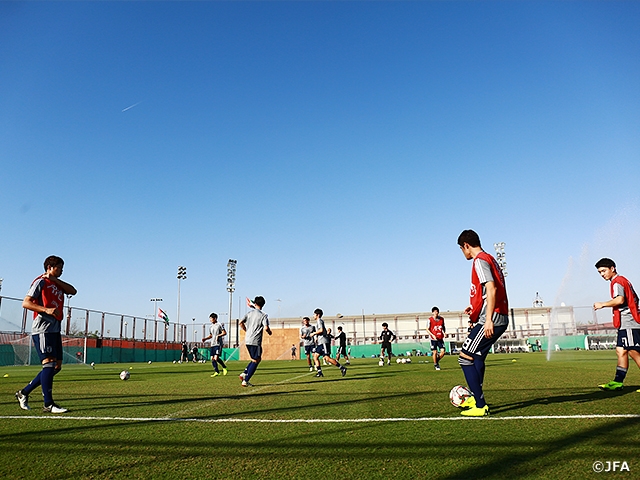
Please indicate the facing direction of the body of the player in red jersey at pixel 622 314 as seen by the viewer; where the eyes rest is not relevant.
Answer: to the viewer's left

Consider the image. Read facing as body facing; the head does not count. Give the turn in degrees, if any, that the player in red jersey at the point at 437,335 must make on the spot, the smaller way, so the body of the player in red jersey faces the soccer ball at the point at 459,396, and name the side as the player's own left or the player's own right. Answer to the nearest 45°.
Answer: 0° — they already face it

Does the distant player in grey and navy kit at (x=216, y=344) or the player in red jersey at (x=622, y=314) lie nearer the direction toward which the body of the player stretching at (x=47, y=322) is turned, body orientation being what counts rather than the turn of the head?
the player in red jersey

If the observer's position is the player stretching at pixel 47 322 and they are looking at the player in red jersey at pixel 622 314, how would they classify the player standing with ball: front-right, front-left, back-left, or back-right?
front-right

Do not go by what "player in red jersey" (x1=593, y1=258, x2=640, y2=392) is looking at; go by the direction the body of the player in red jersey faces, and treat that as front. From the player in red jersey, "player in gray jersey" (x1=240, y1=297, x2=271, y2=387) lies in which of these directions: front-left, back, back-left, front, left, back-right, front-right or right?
front

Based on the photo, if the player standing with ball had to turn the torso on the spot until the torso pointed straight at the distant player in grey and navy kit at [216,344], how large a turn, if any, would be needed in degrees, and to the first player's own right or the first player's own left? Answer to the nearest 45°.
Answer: approximately 45° to the first player's own right

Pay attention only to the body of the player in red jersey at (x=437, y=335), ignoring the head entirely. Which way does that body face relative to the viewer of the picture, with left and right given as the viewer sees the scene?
facing the viewer

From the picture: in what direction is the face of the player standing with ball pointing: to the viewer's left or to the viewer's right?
to the viewer's left

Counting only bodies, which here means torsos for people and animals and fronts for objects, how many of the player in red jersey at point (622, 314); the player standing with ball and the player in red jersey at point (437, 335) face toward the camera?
1

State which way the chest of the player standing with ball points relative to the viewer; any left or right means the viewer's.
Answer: facing to the left of the viewer

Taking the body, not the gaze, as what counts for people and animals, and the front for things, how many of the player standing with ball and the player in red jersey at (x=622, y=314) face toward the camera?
0

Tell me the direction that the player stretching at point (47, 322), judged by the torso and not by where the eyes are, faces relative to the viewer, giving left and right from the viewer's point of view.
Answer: facing the viewer and to the right of the viewer

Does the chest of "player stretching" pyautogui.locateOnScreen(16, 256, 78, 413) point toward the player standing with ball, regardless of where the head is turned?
yes

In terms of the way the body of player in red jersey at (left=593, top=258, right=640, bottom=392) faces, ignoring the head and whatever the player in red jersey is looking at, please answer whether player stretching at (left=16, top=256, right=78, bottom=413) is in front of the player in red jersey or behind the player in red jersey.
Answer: in front
